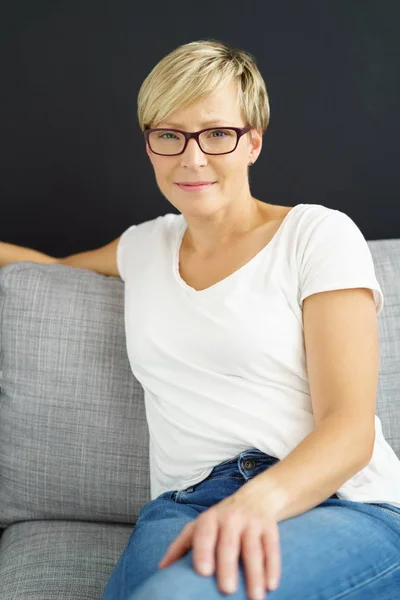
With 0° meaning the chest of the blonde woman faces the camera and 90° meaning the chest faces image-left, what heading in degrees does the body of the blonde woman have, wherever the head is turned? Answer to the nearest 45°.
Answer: approximately 45°

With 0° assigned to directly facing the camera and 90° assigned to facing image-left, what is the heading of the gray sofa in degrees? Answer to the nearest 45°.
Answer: approximately 0°
